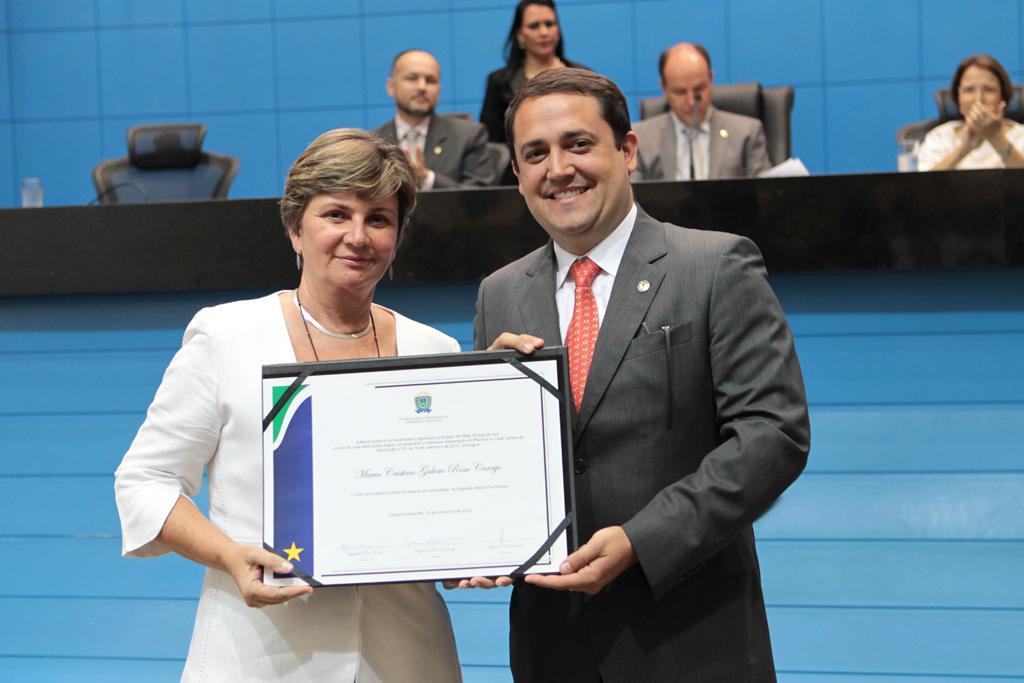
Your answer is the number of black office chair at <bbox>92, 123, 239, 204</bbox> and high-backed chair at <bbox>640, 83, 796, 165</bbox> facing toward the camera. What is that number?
2

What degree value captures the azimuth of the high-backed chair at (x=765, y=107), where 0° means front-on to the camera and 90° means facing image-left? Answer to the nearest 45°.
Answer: approximately 0°

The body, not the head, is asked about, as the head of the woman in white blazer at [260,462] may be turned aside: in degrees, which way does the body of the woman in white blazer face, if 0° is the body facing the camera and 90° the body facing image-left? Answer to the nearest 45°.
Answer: approximately 0°

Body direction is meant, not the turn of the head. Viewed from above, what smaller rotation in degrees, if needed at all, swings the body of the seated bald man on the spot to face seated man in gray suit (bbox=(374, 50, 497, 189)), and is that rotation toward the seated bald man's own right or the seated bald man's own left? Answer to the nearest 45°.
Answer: approximately 90° to the seated bald man's own right
